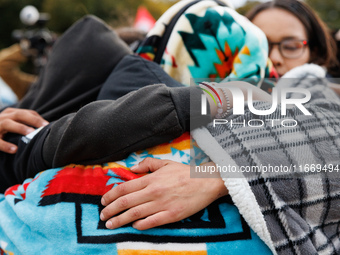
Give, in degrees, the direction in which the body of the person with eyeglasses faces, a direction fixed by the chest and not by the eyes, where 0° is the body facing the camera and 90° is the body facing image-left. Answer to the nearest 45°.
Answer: approximately 45°

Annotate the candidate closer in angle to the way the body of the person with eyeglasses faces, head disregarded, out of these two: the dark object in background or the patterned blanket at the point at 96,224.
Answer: the patterned blanket

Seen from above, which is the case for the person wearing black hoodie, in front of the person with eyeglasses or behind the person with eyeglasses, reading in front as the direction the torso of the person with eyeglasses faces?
in front

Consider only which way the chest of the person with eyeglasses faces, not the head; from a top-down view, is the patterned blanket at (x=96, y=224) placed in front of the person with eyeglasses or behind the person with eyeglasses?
in front
